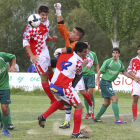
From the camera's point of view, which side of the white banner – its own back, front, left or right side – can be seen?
front

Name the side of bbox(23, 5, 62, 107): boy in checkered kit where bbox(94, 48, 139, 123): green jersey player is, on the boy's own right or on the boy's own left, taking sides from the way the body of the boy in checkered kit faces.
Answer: on the boy's own left

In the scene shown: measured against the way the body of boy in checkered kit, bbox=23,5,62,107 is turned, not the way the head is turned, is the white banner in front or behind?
behind

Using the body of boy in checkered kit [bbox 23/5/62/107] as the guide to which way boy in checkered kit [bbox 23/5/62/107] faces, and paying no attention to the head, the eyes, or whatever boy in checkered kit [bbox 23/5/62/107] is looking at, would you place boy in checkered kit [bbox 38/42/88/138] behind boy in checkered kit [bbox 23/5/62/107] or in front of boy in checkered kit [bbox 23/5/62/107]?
in front

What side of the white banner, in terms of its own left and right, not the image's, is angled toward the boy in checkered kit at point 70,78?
front

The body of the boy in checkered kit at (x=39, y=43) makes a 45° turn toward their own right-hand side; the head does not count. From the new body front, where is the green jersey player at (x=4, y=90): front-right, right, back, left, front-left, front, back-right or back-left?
front-right

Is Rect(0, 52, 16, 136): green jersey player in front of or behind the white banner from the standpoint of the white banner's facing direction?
in front

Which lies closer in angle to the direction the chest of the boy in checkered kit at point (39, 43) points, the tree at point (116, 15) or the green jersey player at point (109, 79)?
the green jersey player

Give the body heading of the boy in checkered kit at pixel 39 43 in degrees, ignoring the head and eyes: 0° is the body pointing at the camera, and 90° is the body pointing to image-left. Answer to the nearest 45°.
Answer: approximately 315°

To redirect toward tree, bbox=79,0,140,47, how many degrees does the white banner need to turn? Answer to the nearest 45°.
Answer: approximately 135° to its left

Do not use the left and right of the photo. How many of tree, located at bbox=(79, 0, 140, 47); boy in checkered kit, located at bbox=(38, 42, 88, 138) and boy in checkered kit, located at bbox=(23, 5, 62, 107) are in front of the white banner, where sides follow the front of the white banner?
2

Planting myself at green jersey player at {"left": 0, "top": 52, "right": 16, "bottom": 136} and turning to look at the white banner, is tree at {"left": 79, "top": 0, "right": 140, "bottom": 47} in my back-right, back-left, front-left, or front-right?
front-right

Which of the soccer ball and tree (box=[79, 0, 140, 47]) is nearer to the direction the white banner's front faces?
the soccer ball

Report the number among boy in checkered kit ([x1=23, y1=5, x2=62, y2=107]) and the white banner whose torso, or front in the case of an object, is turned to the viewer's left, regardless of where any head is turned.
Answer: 0
